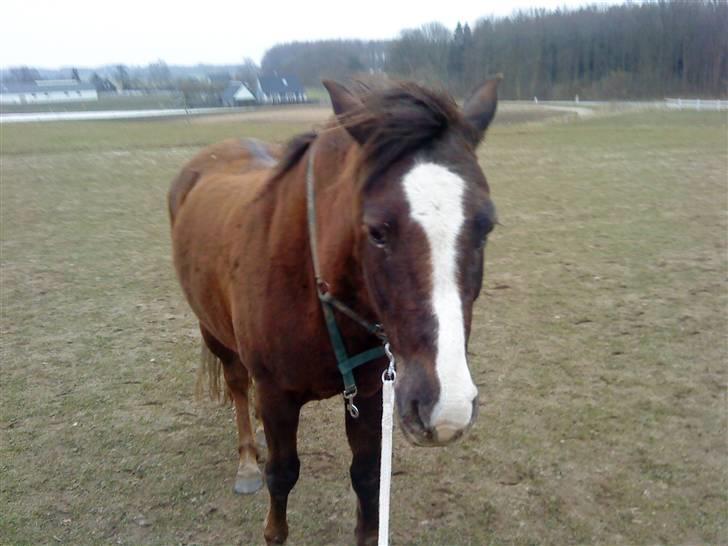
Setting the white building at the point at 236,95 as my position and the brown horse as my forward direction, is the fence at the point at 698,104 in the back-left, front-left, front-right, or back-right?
front-left

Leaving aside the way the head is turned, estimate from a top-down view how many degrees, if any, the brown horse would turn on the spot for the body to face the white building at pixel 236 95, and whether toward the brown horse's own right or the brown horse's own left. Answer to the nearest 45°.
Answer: approximately 135° to the brown horse's own left

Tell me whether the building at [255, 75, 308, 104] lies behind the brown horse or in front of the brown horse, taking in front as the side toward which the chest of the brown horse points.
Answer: behind

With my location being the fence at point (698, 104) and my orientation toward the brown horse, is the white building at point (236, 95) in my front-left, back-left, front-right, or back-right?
front-right

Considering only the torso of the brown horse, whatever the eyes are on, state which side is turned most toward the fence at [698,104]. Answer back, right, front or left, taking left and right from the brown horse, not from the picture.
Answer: left

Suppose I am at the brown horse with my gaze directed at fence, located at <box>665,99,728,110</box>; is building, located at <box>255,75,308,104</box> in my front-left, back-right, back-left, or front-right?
front-left

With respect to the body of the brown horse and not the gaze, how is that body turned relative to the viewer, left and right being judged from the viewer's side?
facing the viewer and to the right of the viewer
